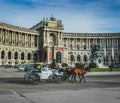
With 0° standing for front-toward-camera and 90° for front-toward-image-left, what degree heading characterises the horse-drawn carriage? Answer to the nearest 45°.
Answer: approximately 270°
